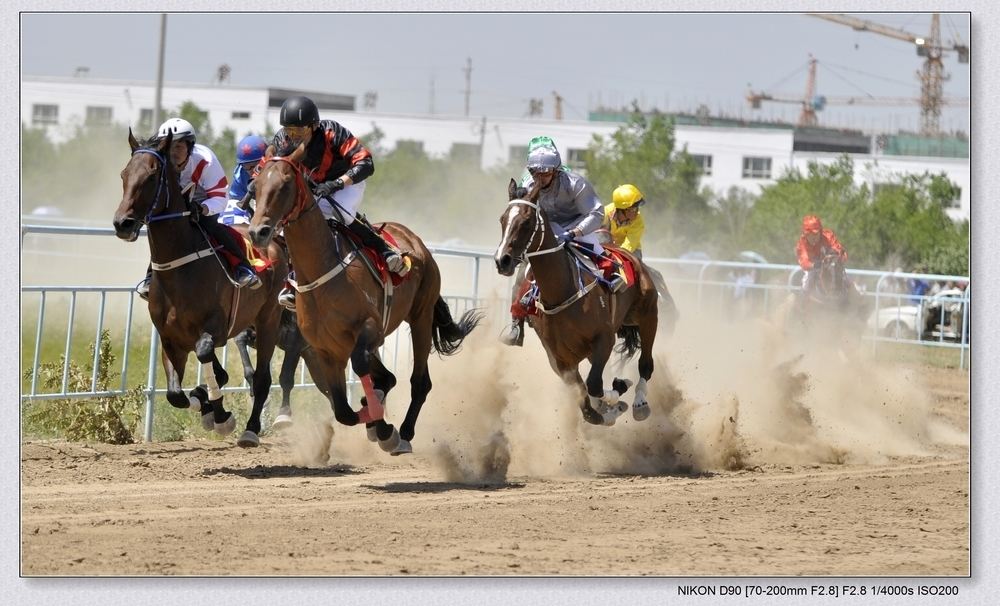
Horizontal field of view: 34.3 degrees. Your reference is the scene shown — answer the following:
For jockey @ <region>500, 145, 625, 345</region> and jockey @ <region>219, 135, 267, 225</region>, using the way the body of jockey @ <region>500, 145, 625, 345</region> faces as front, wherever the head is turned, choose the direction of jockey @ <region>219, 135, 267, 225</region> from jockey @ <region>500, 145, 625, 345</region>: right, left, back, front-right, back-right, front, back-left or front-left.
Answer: front-right

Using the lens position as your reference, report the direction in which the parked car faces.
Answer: facing to the left of the viewer

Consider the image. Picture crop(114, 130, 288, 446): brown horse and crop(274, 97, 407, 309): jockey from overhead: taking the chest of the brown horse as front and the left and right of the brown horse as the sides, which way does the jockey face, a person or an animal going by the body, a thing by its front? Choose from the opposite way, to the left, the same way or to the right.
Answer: the same way

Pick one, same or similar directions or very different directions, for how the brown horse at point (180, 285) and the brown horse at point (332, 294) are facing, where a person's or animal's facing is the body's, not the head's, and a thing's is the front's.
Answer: same or similar directions

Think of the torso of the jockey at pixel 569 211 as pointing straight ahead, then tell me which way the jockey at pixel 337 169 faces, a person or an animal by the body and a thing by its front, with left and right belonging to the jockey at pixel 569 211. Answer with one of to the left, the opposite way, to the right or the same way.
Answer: the same way

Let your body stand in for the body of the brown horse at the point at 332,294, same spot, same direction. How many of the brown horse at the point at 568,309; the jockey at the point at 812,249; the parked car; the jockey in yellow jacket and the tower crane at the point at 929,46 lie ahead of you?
0

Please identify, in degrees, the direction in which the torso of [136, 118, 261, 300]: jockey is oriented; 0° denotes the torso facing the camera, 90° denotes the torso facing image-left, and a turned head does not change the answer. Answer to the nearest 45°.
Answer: approximately 45°

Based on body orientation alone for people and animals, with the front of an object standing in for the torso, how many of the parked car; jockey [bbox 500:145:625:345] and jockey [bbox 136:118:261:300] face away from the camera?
0

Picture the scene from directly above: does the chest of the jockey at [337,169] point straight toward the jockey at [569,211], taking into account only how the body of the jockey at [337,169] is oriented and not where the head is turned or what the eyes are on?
no

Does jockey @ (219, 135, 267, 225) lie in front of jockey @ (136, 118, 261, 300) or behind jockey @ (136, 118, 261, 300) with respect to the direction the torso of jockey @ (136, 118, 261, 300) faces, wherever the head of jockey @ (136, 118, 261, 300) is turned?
behind

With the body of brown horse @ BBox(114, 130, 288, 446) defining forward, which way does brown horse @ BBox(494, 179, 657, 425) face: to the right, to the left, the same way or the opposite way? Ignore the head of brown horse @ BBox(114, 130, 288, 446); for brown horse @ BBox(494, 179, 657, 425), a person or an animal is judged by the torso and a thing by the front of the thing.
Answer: the same way

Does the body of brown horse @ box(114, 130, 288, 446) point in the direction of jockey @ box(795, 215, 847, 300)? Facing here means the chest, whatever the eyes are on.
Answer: no

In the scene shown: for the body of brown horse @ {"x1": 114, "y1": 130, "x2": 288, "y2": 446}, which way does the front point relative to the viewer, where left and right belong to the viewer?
facing the viewer and to the left of the viewer

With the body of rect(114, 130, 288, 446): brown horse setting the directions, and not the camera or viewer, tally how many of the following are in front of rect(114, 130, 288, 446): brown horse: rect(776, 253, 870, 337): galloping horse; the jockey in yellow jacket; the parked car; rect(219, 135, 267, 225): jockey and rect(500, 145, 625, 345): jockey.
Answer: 0

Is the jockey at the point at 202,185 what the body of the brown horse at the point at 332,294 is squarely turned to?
no

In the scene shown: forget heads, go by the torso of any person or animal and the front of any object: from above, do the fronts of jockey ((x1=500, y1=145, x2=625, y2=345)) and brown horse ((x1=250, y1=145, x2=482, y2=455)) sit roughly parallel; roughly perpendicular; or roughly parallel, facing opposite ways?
roughly parallel

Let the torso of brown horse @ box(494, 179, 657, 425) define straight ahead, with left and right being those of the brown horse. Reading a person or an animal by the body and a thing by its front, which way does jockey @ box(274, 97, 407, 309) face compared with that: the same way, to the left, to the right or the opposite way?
the same way
